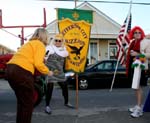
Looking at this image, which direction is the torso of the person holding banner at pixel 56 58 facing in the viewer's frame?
toward the camera

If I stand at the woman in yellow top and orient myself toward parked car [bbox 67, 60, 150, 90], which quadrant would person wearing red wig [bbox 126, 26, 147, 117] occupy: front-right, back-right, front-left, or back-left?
front-right

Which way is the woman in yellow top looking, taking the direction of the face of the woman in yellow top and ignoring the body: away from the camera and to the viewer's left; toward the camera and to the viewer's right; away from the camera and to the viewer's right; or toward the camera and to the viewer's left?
away from the camera and to the viewer's right

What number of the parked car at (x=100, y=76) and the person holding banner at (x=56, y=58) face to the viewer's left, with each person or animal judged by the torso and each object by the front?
1

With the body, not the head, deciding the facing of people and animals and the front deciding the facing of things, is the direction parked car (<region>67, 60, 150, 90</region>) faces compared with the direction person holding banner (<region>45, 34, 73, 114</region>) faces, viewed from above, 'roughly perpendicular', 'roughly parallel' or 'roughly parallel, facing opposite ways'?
roughly perpendicular

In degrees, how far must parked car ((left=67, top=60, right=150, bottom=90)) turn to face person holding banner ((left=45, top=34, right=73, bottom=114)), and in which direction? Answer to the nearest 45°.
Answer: approximately 90° to its left

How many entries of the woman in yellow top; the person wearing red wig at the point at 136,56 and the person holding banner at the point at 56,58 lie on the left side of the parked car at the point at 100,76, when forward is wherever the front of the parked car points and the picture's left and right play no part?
3

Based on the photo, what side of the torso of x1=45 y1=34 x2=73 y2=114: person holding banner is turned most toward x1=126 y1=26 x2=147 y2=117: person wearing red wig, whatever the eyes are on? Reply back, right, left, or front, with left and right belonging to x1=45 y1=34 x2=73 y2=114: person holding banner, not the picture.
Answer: left

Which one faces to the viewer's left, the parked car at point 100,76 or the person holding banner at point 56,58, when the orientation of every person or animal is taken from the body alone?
the parked car

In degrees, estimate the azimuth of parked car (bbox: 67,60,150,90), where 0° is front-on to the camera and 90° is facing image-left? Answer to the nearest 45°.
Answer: approximately 90°

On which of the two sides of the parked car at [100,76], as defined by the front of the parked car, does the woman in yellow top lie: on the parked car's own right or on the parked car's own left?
on the parked car's own left

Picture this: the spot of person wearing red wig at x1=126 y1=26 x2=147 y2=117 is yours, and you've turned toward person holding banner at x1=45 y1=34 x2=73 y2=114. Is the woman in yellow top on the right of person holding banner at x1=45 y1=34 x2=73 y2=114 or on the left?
left

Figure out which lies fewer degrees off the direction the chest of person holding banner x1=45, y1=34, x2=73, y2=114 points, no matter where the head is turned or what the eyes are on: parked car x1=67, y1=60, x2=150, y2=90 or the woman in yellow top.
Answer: the woman in yellow top
